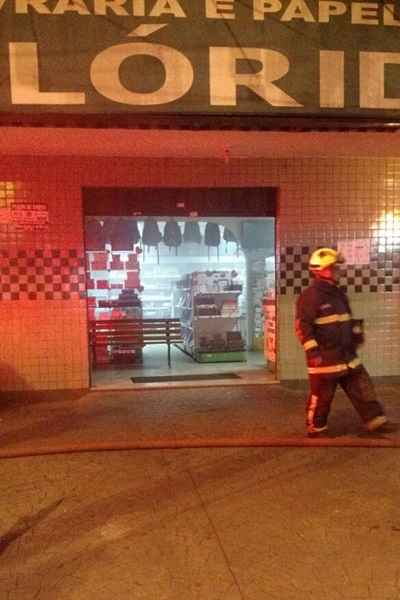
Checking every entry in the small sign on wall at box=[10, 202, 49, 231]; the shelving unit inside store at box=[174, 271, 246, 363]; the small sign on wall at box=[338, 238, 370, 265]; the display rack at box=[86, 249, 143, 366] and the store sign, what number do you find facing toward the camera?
5

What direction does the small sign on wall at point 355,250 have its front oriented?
toward the camera

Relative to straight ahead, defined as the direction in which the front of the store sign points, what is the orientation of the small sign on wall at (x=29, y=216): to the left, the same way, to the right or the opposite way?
the same way

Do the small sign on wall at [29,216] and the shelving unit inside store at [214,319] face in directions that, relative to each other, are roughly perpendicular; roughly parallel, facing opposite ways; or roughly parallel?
roughly parallel

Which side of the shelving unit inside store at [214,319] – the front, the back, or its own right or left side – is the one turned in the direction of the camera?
front

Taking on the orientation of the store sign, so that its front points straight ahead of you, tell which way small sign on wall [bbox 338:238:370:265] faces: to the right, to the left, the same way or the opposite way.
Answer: the same way

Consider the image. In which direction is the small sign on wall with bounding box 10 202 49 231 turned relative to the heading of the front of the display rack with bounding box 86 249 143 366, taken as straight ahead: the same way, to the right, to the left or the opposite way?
the same way

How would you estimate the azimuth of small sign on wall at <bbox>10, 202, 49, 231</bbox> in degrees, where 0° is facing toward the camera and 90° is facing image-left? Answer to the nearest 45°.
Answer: approximately 0°

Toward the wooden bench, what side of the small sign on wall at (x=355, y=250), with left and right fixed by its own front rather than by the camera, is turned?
right

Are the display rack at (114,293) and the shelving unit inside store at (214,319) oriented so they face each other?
no

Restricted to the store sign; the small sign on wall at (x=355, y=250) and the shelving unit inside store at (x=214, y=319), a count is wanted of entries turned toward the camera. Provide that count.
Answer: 3

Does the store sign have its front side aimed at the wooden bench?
no

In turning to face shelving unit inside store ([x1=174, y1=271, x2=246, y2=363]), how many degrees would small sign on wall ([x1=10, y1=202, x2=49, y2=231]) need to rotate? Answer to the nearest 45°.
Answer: approximately 135° to its left

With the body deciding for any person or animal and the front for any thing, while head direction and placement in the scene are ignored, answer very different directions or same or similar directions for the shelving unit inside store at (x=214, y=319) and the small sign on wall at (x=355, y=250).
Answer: same or similar directions

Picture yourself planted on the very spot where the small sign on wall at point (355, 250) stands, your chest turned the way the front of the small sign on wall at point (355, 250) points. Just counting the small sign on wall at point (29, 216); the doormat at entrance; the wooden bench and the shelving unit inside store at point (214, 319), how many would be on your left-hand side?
0

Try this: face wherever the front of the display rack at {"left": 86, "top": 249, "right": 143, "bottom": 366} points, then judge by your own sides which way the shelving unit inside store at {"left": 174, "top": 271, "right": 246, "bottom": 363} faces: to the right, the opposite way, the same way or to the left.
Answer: the same way
